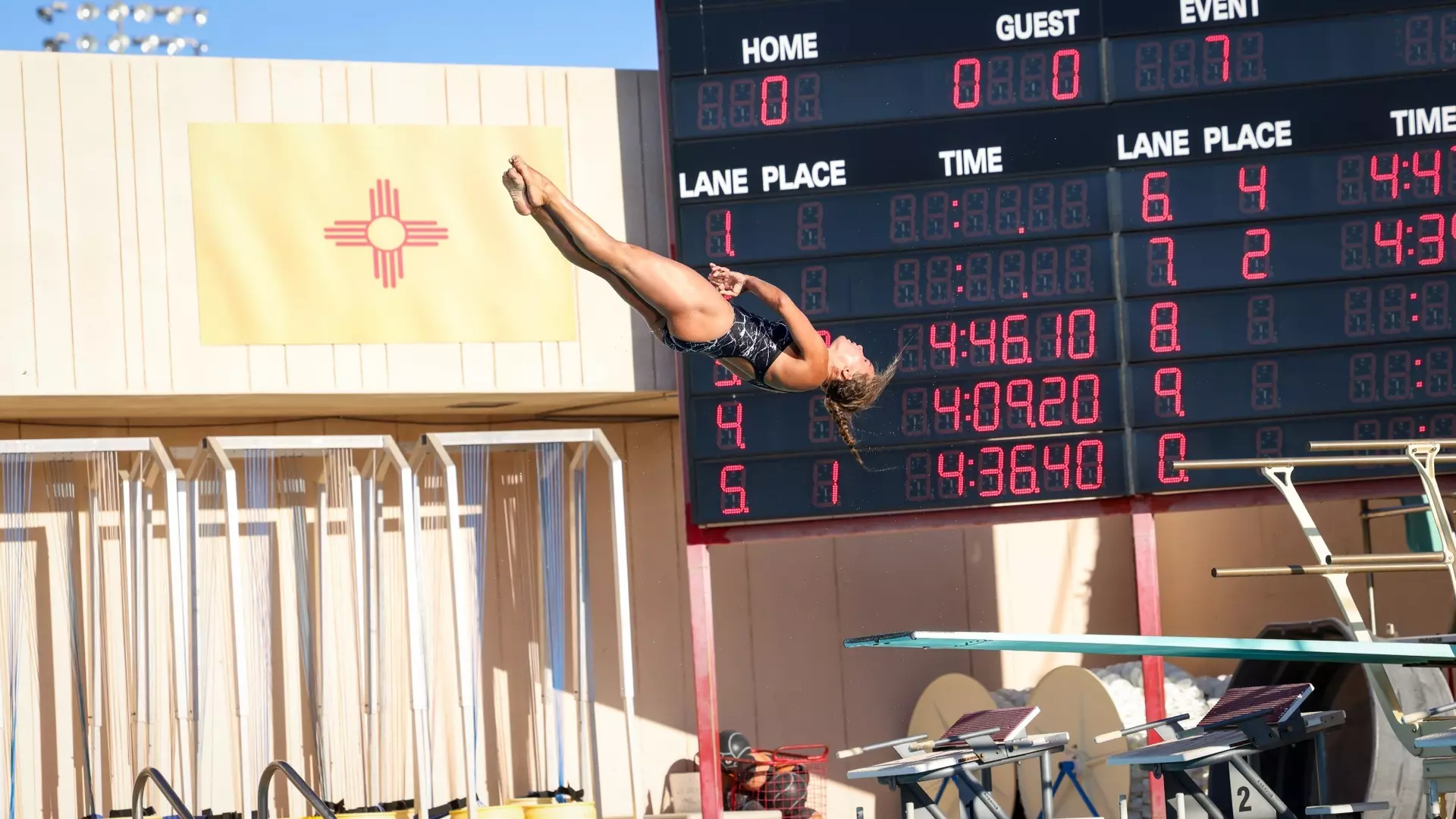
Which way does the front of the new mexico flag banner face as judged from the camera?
facing the viewer

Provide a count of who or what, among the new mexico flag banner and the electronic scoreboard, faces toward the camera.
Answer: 2

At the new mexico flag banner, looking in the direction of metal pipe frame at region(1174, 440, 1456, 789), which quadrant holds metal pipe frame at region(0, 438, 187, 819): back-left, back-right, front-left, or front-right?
back-right

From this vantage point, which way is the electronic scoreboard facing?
toward the camera

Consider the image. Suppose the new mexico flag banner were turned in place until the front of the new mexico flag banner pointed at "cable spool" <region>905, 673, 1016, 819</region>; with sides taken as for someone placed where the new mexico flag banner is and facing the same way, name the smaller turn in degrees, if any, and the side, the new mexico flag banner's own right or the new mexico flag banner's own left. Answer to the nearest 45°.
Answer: approximately 90° to the new mexico flag banner's own left

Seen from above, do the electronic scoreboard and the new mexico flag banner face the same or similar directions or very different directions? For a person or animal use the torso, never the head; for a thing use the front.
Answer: same or similar directions

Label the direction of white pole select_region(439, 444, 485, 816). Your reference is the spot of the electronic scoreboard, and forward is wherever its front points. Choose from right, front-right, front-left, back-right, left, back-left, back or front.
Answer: right

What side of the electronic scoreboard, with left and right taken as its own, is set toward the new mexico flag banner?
right

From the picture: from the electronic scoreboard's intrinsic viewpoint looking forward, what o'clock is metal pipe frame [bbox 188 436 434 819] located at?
The metal pipe frame is roughly at 3 o'clock from the electronic scoreboard.
